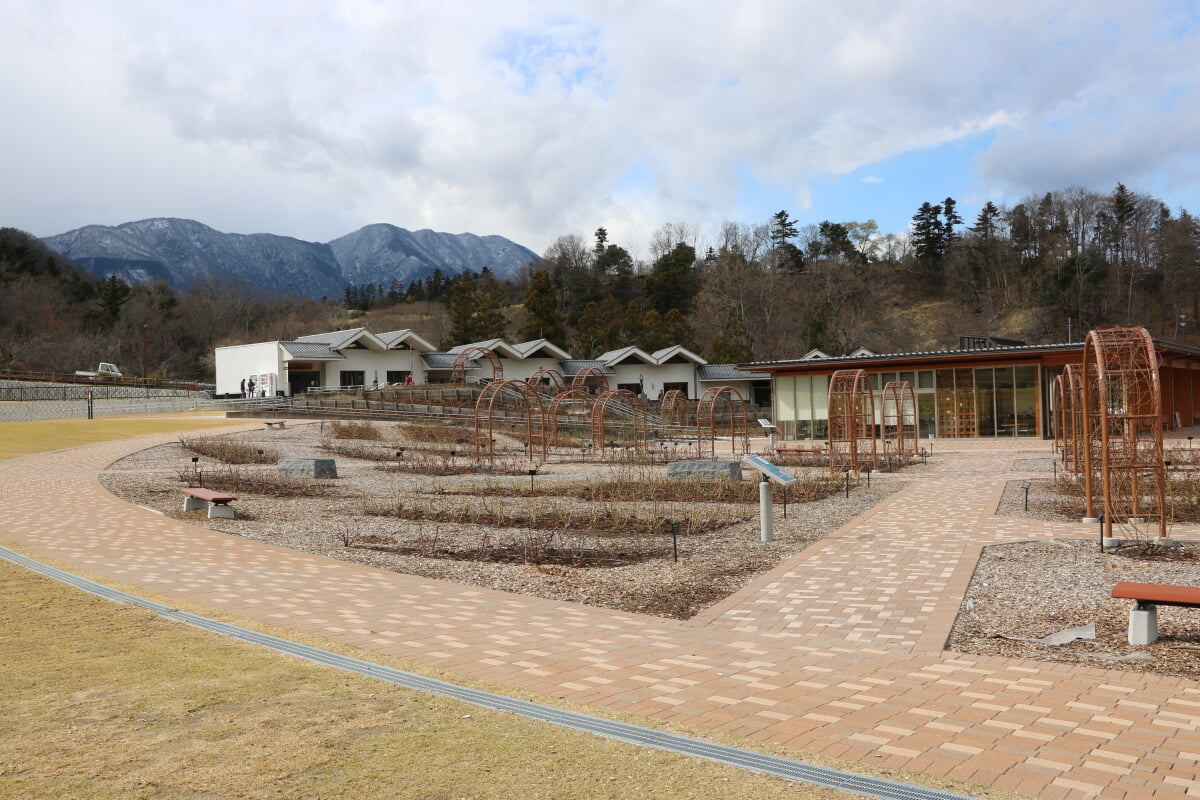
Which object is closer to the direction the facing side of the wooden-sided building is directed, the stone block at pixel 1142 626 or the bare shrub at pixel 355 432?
the stone block

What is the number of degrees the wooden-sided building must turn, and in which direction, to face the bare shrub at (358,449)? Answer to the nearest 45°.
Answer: approximately 45° to its right

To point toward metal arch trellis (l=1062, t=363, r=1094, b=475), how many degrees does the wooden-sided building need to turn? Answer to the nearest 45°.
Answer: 0° — it already faces it

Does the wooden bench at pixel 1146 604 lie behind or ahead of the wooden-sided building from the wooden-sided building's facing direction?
ahead

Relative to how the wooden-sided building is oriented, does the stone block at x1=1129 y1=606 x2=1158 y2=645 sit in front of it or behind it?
in front

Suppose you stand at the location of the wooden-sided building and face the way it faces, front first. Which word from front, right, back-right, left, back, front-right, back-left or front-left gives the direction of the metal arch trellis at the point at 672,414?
right

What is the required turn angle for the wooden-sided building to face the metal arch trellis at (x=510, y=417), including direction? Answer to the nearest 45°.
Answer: approximately 45° to its right

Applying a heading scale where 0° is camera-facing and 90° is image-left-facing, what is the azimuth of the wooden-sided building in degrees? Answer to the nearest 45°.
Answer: approximately 0°

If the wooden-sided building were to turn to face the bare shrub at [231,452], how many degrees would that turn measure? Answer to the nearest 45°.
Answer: approximately 45° to its right
